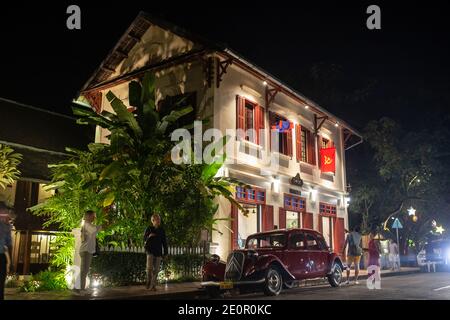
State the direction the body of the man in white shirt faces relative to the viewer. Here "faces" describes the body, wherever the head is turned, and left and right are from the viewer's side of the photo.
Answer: facing to the right of the viewer

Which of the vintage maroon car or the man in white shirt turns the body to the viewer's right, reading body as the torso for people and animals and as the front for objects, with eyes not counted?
the man in white shirt

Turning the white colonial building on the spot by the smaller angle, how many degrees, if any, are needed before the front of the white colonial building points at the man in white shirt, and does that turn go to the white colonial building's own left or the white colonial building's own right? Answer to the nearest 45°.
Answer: approximately 90° to the white colonial building's own right

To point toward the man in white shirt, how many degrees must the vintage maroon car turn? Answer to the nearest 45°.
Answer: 0° — it already faces them

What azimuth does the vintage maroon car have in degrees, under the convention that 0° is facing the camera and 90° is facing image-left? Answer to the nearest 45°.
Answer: approximately 45°

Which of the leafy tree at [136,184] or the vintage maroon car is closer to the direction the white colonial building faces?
the vintage maroon car

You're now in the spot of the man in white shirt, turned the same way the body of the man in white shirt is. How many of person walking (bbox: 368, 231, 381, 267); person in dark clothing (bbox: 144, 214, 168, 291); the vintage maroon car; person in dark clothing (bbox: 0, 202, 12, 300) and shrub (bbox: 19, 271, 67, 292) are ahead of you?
3

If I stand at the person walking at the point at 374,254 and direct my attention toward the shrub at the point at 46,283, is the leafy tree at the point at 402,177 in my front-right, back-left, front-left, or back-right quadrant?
back-right

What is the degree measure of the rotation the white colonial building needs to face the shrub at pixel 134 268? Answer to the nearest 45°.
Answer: approximately 90° to its right
